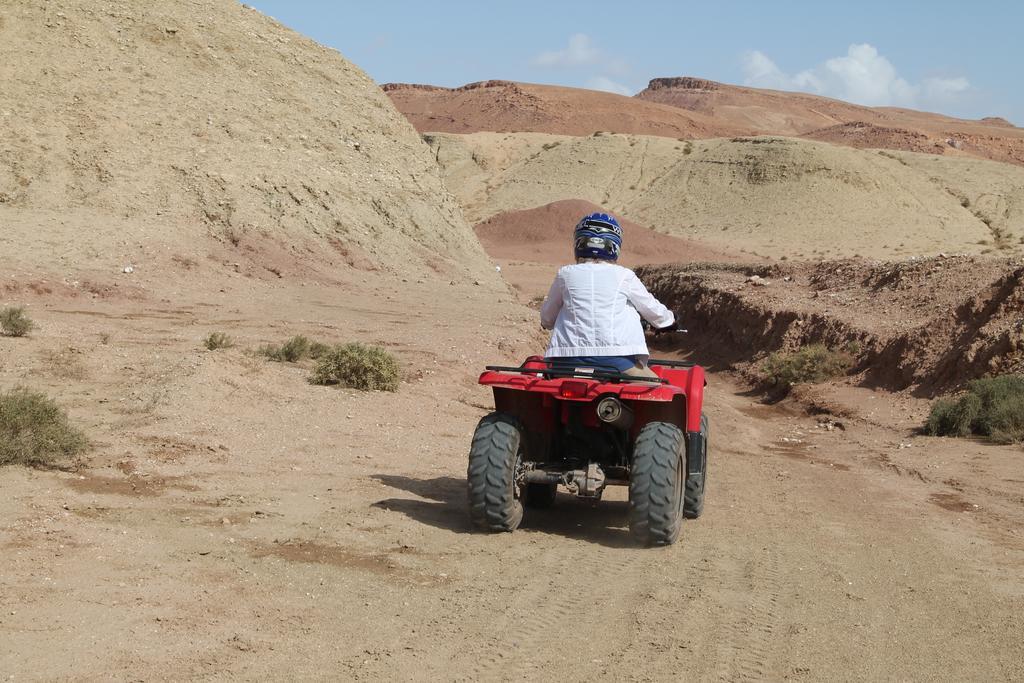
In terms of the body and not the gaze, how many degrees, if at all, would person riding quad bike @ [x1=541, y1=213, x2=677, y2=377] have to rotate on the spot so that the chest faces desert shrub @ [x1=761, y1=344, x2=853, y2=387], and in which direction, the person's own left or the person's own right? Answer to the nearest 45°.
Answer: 0° — they already face it

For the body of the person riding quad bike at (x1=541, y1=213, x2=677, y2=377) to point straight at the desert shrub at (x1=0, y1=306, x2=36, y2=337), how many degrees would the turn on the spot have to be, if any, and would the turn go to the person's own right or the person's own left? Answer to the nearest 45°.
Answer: approximately 45° to the person's own left

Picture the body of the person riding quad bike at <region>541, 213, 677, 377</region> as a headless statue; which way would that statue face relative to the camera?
away from the camera

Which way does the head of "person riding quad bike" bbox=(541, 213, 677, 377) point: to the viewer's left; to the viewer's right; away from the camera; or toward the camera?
away from the camera

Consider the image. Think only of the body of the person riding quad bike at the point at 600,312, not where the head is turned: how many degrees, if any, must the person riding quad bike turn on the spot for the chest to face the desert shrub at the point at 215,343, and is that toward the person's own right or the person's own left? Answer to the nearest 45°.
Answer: approximately 45° to the person's own left

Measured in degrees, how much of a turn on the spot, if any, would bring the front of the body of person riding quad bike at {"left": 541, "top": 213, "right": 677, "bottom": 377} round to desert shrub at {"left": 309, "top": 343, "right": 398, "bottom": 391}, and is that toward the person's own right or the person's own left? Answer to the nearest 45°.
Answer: approximately 45° to the person's own left

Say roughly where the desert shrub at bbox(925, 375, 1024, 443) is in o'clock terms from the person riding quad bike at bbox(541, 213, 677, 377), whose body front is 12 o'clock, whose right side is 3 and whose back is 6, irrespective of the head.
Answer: The desert shrub is roughly at 1 o'clock from the person riding quad bike.
